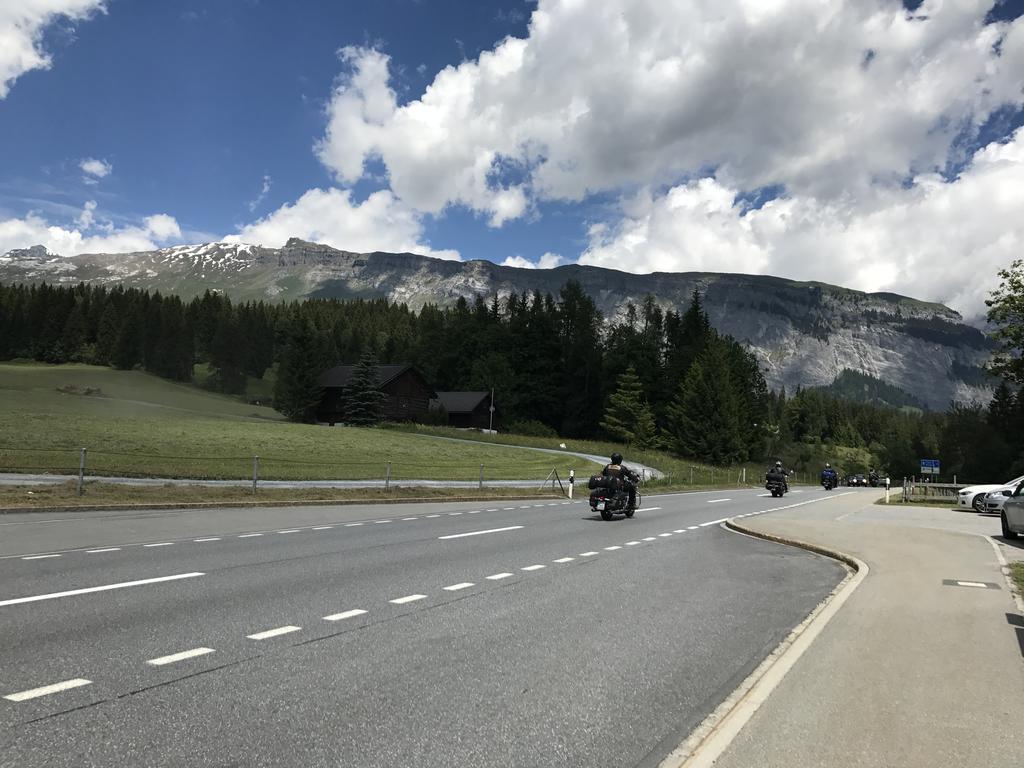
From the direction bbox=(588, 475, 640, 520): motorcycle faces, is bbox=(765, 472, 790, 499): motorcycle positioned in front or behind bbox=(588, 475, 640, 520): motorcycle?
in front

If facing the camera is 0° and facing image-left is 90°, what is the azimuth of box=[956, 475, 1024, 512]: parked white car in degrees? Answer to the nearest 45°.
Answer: approximately 45°

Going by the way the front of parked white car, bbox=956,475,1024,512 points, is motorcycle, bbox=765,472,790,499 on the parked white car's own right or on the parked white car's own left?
on the parked white car's own right

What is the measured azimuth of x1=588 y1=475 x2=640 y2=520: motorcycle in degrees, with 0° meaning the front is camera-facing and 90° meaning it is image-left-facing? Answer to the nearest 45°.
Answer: approximately 225°

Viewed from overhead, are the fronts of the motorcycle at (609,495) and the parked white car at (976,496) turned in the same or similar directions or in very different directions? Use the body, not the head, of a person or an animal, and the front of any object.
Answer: very different directions

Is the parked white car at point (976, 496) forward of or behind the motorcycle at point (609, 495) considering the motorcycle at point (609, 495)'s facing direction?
forward

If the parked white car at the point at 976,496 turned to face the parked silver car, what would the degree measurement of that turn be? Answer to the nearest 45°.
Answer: approximately 45° to its left

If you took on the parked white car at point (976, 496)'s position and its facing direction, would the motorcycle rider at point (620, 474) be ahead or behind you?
ahead
